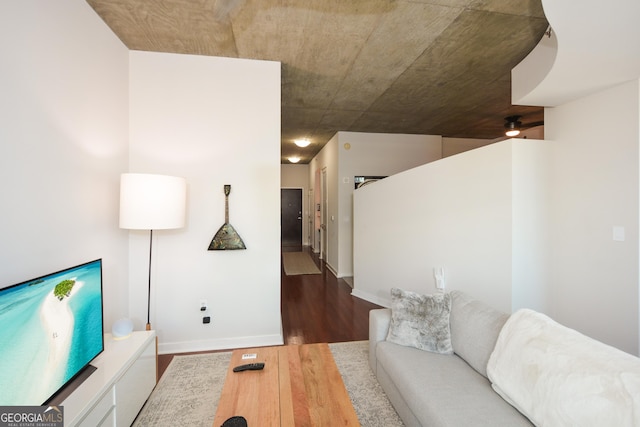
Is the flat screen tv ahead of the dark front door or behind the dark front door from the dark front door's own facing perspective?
ahead

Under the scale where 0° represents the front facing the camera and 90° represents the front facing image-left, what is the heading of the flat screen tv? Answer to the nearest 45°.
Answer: approximately 315°

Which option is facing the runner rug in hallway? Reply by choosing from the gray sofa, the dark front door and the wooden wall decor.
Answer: the dark front door

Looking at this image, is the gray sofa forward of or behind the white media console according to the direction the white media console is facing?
forward

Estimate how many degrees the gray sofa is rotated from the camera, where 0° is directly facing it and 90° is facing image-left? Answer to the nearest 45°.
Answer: approximately 45°

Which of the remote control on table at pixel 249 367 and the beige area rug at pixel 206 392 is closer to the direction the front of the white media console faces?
the remote control on table

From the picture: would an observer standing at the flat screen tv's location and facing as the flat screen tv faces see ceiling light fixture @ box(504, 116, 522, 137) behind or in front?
in front

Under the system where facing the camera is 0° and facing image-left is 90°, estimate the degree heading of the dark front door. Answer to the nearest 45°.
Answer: approximately 0°

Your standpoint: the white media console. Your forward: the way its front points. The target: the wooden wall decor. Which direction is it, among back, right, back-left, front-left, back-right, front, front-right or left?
left

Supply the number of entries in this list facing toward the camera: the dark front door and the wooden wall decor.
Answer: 2

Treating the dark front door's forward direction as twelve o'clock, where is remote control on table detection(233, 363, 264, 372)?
The remote control on table is roughly at 12 o'clock from the dark front door.
